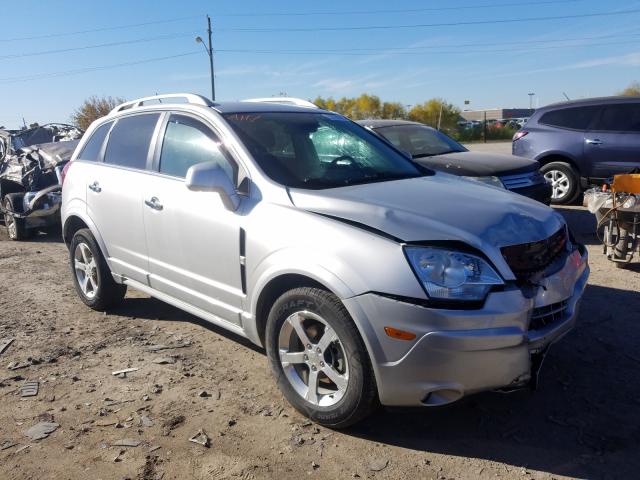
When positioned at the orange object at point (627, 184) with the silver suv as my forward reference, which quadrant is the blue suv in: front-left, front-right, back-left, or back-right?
back-right

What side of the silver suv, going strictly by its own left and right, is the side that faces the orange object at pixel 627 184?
left

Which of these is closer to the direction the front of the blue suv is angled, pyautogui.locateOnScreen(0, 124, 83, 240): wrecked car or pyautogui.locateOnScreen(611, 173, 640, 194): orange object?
the orange object

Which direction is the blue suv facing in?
to the viewer's right

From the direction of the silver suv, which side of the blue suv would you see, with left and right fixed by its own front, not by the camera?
right

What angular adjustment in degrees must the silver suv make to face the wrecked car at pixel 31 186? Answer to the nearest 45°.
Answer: approximately 180°
